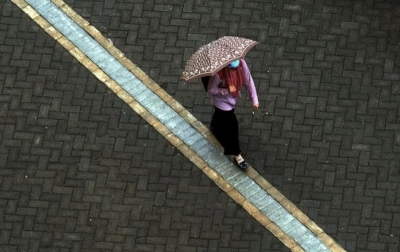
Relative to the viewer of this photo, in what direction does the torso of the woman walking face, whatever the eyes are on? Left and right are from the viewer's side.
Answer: facing the viewer and to the right of the viewer
